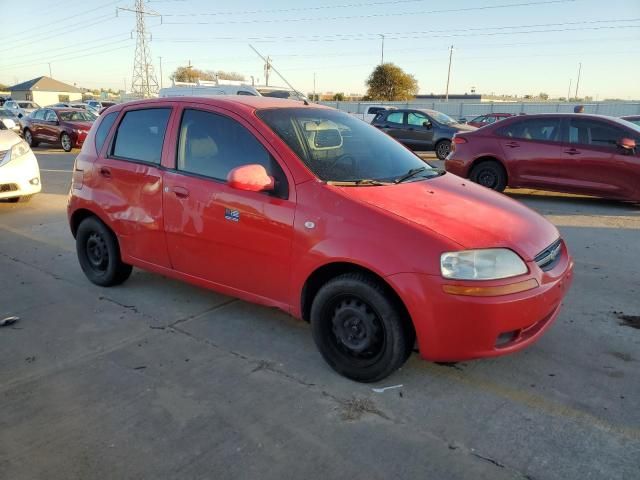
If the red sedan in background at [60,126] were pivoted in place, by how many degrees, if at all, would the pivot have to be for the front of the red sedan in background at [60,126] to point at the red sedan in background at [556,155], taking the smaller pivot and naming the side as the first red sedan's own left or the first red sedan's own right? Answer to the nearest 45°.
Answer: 0° — it already faces it

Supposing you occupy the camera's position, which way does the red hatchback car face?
facing the viewer and to the right of the viewer

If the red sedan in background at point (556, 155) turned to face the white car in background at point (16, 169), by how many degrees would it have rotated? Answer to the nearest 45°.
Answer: approximately 135° to its right

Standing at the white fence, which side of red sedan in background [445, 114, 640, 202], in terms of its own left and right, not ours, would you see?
left

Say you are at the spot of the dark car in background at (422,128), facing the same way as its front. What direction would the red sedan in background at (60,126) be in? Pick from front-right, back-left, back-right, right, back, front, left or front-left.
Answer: back-right

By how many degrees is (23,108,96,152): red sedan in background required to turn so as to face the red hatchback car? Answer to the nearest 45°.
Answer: approximately 45° to its right

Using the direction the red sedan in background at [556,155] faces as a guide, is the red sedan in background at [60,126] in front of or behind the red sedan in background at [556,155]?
behind

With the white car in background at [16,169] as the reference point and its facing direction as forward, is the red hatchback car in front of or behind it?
in front

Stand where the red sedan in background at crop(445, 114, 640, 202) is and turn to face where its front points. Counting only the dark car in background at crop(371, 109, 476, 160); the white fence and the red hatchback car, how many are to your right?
1

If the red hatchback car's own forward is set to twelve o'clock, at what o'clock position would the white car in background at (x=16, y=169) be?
The white car in background is roughly at 6 o'clock from the red hatchback car.

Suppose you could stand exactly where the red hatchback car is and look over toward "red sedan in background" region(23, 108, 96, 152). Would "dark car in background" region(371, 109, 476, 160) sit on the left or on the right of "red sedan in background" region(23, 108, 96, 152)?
right

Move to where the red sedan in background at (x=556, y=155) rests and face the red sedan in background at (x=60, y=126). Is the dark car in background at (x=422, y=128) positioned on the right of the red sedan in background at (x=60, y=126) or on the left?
right

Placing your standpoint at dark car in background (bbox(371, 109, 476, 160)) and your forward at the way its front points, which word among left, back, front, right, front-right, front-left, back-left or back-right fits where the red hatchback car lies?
front-right

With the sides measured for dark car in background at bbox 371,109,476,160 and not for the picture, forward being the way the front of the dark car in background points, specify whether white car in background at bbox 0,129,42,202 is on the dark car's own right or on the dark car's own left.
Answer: on the dark car's own right

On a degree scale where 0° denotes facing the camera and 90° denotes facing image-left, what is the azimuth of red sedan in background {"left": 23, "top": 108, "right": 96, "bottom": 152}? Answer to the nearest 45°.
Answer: approximately 315°

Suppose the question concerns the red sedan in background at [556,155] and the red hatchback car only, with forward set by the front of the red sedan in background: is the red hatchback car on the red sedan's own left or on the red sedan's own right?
on the red sedan's own right

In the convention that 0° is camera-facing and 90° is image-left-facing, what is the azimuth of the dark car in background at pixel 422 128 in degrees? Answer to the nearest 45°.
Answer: approximately 315°

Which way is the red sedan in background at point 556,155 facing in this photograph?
to the viewer's right
